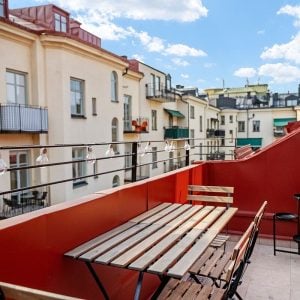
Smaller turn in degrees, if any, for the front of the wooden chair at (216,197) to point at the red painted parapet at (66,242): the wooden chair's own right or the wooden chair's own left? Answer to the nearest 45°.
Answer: approximately 45° to the wooden chair's own right

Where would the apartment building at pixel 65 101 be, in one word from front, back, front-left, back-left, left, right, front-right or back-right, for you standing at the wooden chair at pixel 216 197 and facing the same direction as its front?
back-right

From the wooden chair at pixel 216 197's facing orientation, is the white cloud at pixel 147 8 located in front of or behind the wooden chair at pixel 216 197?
behind

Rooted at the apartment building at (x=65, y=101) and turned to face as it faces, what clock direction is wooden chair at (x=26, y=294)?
The wooden chair is roughly at 1 o'clock from the apartment building.

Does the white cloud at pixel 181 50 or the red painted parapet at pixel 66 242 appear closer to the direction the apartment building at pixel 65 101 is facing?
the red painted parapet

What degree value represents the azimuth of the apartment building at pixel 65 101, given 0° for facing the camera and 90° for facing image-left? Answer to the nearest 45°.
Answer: approximately 315°

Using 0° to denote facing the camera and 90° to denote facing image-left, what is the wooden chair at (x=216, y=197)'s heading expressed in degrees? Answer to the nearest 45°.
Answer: approximately 0°
